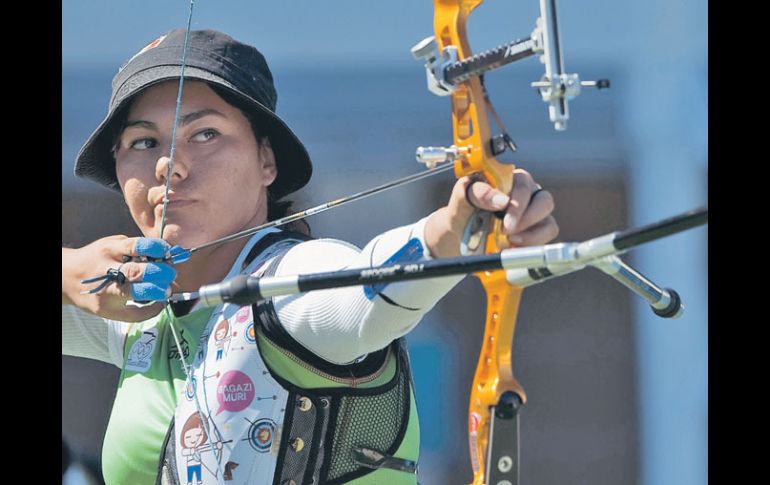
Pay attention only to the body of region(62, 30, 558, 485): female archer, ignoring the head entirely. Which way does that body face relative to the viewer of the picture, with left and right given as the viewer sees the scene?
facing the viewer and to the left of the viewer
